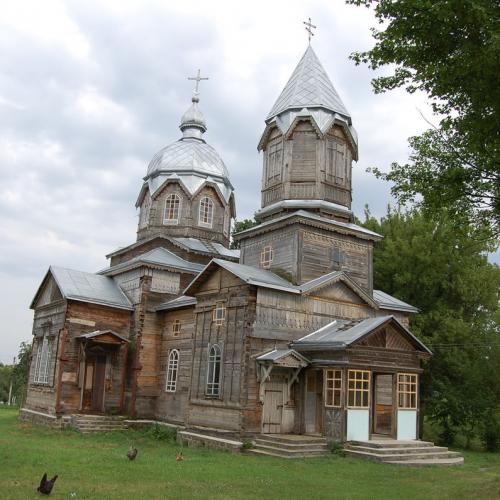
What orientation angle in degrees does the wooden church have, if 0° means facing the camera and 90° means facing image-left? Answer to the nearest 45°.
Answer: approximately 315°

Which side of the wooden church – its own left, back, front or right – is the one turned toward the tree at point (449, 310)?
left

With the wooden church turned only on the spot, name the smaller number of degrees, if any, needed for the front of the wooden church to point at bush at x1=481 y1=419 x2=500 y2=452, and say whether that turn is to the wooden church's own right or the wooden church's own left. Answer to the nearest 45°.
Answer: approximately 45° to the wooden church's own left
